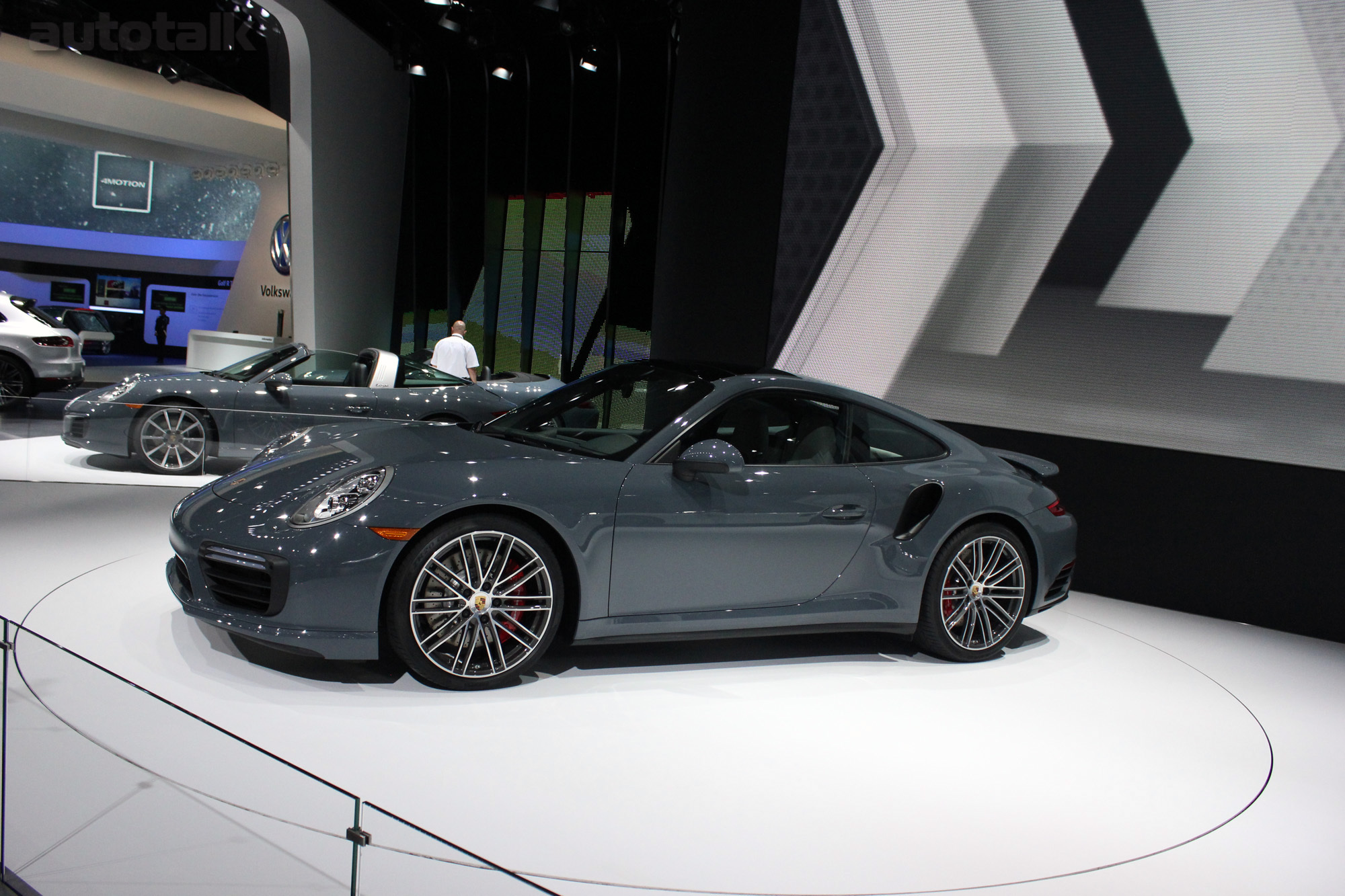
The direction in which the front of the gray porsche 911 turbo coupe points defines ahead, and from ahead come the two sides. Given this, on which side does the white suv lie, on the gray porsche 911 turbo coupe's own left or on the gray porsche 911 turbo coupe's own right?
on the gray porsche 911 turbo coupe's own right

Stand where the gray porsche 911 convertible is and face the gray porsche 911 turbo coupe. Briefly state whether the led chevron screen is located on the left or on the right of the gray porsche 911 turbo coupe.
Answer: left

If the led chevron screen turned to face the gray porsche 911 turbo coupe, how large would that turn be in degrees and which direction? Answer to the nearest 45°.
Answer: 0° — it already faces it

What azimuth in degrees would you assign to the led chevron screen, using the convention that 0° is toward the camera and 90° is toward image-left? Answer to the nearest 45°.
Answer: approximately 45°

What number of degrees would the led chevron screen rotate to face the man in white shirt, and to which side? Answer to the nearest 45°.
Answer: approximately 90° to its right

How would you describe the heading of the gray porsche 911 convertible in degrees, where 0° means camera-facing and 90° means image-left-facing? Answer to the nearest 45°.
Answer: approximately 90°

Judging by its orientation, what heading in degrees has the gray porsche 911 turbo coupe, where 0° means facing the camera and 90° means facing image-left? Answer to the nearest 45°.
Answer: approximately 45°

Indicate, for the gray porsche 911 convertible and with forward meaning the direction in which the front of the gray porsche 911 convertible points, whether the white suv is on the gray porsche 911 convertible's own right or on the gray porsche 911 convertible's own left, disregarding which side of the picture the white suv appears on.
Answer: on the gray porsche 911 convertible's own right

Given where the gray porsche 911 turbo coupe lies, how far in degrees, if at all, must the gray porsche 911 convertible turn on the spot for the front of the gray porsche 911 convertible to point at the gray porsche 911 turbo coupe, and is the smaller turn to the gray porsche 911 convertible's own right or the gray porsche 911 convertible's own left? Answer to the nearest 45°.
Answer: approximately 90° to the gray porsche 911 convertible's own left
